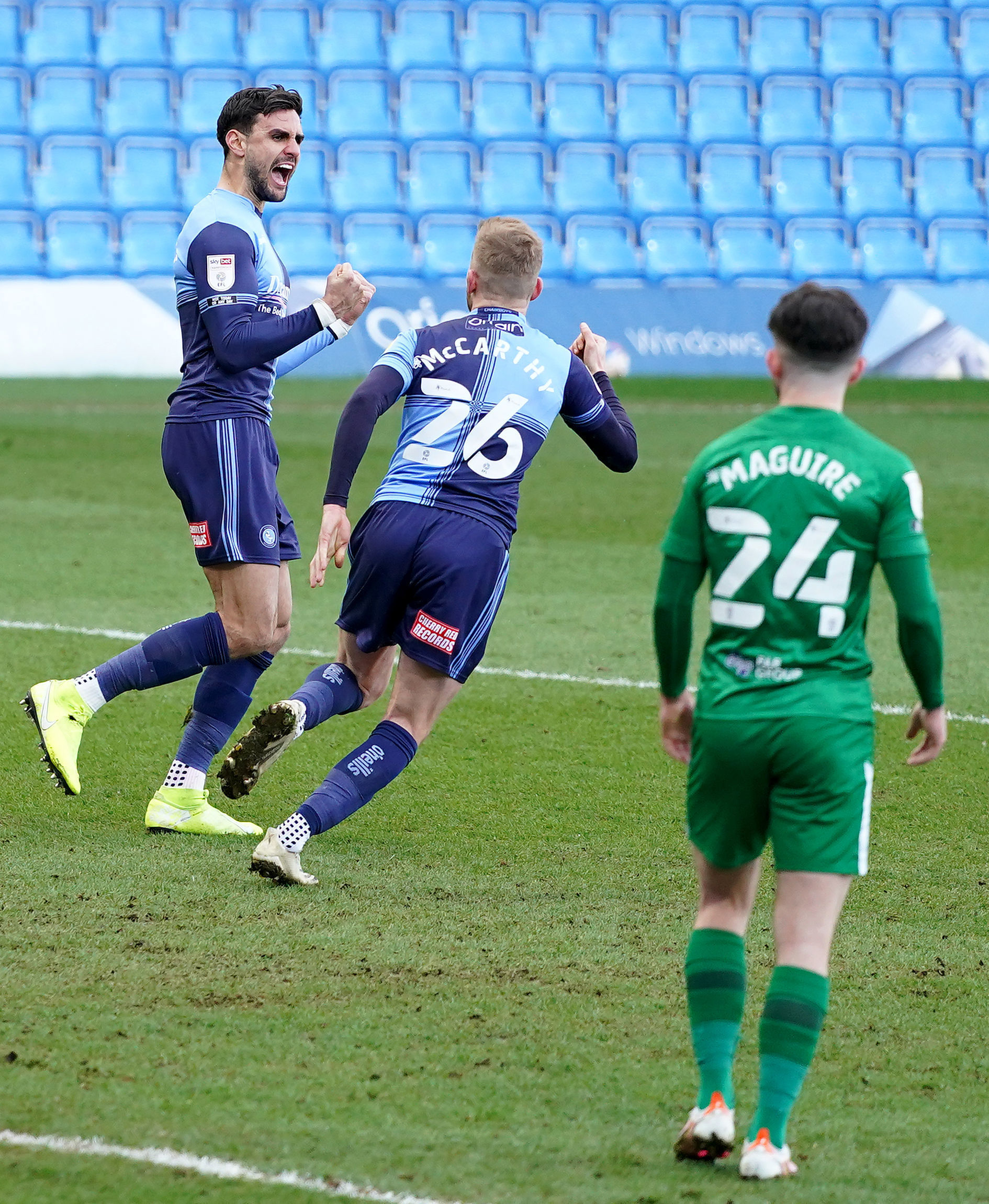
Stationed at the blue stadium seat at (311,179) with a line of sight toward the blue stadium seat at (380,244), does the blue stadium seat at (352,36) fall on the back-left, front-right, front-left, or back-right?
back-left

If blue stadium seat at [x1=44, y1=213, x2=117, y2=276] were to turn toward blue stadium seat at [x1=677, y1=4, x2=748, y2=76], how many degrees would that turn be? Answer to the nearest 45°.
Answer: approximately 90° to its left

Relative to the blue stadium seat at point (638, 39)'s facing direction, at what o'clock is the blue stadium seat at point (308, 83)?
the blue stadium seat at point (308, 83) is roughly at 2 o'clock from the blue stadium seat at point (638, 39).

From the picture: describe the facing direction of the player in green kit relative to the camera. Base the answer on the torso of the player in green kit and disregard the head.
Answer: away from the camera

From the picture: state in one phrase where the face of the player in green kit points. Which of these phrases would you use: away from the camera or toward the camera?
away from the camera

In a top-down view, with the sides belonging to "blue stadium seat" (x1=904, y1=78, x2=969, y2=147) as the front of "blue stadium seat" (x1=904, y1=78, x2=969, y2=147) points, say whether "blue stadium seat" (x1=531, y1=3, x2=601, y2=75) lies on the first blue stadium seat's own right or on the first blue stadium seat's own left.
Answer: on the first blue stadium seat's own right

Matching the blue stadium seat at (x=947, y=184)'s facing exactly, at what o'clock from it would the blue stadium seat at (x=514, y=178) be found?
the blue stadium seat at (x=514, y=178) is roughly at 2 o'clock from the blue stadium seat at (x=947, y=184).

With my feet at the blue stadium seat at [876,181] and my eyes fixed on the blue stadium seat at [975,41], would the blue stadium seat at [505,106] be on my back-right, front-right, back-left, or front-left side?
back-left
